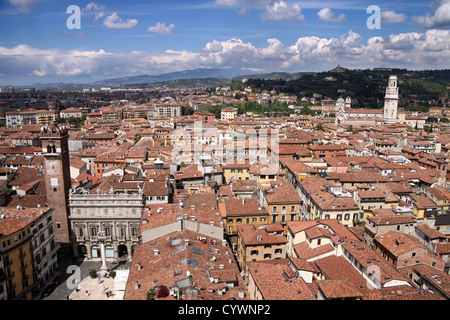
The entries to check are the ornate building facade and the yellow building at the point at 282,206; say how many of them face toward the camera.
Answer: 2

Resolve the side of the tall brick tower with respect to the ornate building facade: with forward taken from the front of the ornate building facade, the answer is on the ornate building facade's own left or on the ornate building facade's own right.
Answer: on the ornate building facade's own right

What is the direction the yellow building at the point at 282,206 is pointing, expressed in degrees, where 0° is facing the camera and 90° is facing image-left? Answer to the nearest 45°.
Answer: approximately 0°

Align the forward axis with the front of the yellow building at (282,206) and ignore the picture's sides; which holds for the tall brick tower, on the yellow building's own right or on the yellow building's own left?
on the yellow building's own right

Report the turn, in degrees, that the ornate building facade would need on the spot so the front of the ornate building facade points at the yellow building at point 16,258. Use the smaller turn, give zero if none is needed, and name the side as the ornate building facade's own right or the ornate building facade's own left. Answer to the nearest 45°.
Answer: approximately 45° to the ornate building facade's own right

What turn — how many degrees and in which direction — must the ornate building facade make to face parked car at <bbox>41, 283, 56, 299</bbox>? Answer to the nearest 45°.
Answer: approximately 45° to its right

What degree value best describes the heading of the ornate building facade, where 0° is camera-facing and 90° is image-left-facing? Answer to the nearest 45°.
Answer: approximately 0°

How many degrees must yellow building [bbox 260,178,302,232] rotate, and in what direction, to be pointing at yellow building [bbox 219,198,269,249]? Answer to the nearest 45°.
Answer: approximately 45° to its right
